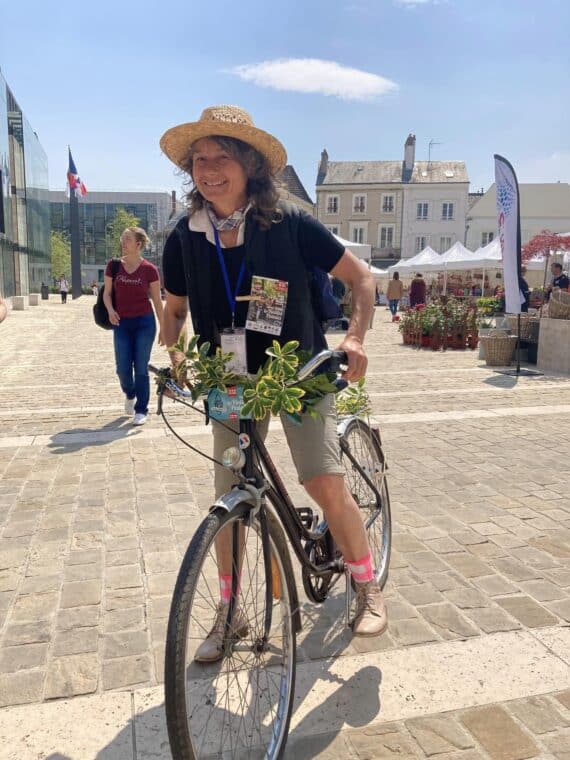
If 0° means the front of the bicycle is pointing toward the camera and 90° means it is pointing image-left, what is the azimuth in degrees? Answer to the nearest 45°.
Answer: approximately 45°

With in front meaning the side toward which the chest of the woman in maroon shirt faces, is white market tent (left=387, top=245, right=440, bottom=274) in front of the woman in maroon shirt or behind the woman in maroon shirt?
behind

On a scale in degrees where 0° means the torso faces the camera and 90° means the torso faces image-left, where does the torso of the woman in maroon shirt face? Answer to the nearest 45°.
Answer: approximately 0°

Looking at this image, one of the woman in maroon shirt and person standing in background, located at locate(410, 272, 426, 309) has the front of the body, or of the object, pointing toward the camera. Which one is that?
the woman in maroon shirt

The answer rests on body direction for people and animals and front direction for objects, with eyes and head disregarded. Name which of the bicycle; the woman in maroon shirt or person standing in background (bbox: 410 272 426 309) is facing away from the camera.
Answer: the person standing in background

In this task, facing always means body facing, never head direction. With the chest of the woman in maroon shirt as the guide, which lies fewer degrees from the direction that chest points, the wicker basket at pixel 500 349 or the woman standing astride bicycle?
the woman standing astride bicycle

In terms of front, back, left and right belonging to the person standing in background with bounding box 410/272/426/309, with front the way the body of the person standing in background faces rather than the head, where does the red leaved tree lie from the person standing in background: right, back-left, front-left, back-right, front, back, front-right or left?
right

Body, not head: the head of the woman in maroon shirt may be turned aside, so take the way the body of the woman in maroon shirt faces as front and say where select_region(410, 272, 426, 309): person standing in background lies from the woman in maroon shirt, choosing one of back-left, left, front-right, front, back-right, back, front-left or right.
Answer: back-left

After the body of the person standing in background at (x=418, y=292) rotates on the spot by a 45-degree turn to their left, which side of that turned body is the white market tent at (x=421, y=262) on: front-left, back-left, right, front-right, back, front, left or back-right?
front-right

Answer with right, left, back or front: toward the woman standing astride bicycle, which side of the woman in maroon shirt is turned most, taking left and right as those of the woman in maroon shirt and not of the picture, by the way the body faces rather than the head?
front

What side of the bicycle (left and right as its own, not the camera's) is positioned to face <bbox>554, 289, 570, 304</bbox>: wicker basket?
back

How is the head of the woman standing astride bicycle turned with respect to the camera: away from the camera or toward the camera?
toward the camera

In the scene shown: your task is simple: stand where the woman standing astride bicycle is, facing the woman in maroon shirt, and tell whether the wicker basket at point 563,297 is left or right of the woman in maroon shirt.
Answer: right
